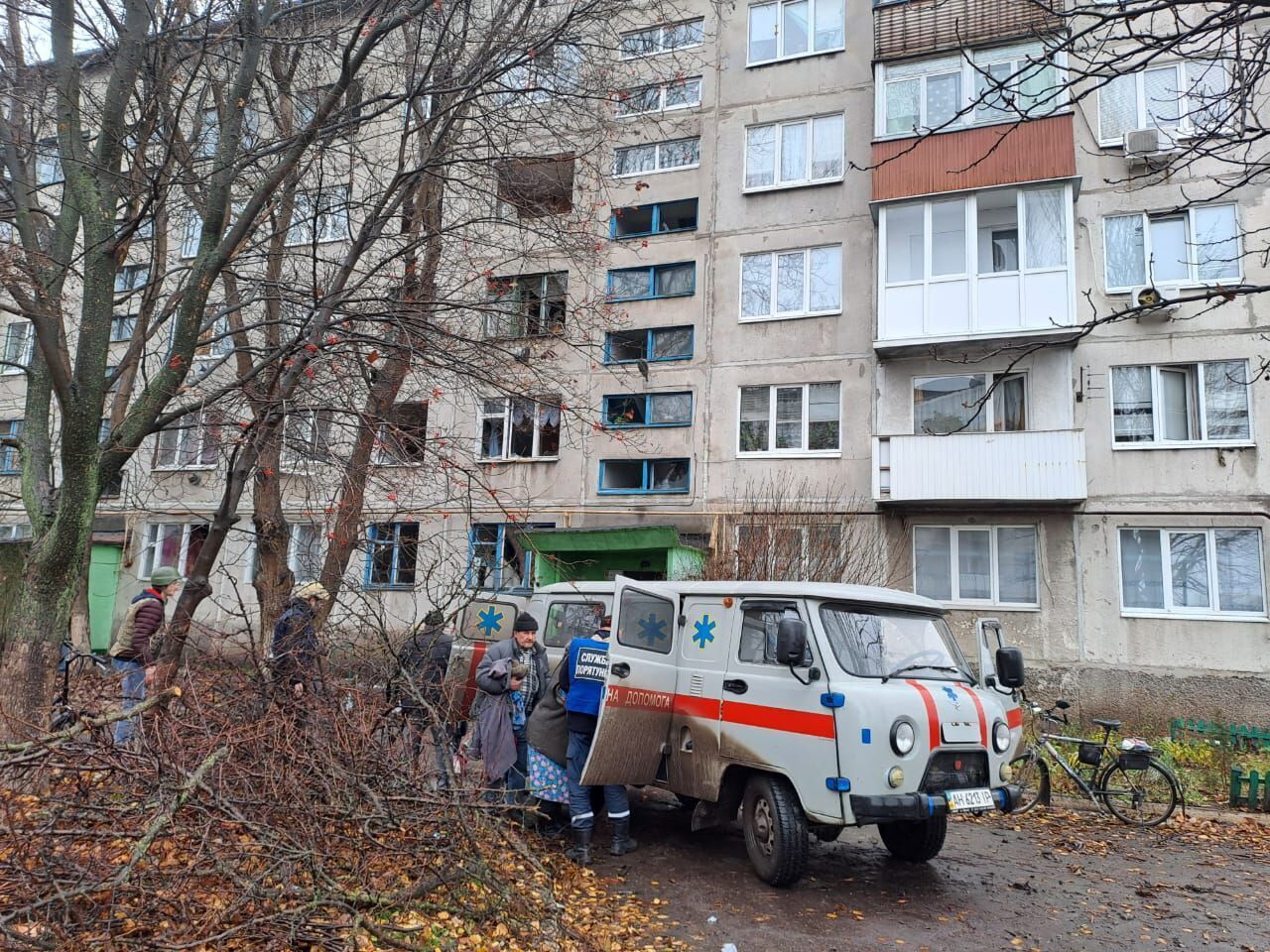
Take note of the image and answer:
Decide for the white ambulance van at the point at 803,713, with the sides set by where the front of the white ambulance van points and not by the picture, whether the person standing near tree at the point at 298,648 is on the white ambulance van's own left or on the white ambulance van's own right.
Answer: on the white ambulance van's own right

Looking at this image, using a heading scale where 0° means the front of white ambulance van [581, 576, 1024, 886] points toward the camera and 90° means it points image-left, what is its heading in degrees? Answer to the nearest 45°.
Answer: approximately 315°

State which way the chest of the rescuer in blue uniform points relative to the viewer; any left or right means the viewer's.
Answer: facing away from the viewer

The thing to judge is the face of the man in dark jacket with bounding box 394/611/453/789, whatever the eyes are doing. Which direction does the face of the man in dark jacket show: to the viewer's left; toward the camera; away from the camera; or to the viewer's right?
away from the camera

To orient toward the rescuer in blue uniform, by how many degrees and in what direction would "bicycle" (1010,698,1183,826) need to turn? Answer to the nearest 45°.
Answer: approximately 45° to its left

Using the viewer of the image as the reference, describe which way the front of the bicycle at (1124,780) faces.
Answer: facing to the left of the viewer

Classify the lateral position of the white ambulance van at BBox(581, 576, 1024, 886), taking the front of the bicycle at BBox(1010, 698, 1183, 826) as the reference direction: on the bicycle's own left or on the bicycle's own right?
on the bicycle's own left

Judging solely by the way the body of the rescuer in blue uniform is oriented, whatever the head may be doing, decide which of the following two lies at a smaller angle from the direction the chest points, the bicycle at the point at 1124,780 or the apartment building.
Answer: the apartment building
